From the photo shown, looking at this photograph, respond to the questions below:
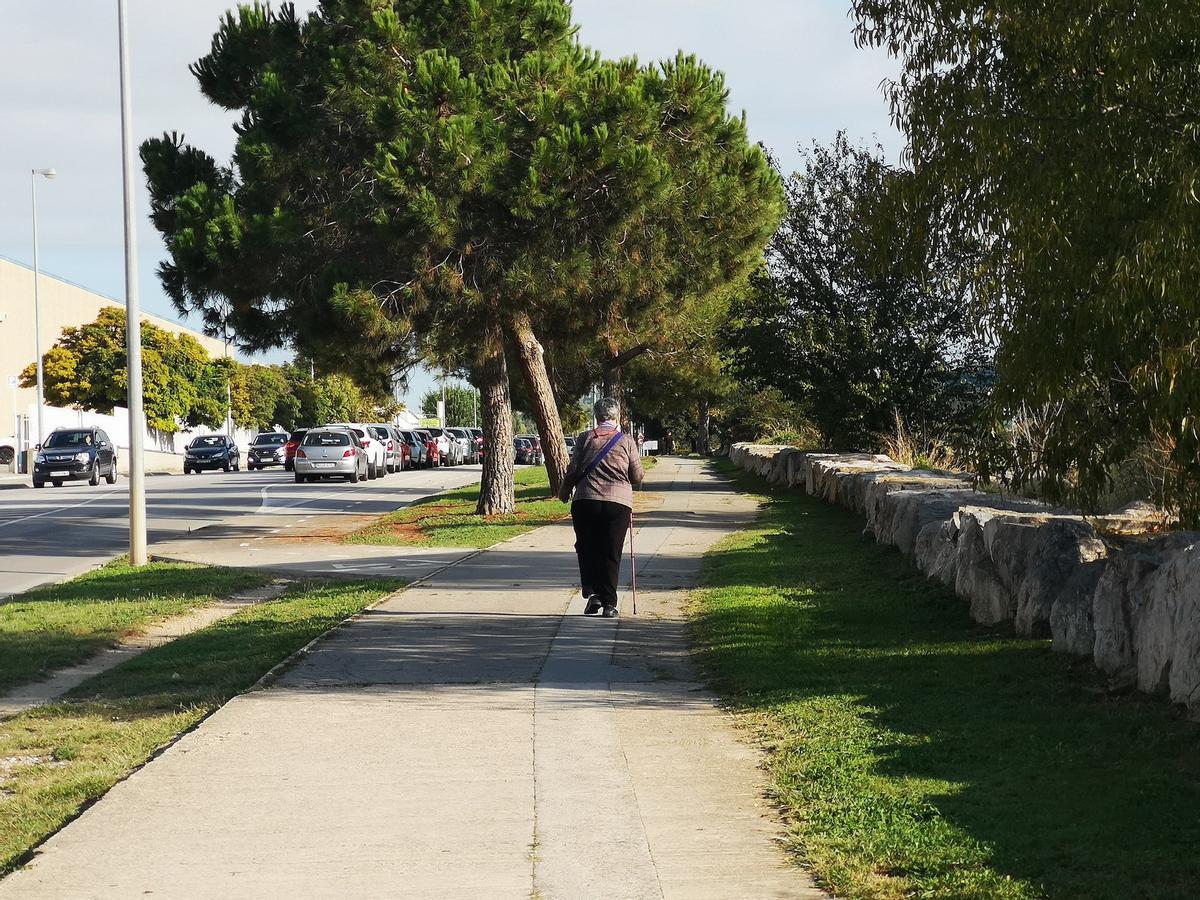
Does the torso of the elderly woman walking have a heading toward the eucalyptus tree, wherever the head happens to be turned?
no

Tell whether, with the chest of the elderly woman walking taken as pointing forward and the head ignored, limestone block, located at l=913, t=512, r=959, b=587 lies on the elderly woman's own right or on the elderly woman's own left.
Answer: on the elderly woman's own right

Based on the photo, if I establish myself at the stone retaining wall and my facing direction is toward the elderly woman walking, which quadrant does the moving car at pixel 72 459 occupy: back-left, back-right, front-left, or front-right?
front-right

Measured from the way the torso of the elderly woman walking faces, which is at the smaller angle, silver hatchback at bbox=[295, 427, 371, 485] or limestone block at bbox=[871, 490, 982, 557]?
the silver hatchback

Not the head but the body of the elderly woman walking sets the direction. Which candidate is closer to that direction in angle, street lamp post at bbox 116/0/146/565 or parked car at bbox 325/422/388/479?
the parked car

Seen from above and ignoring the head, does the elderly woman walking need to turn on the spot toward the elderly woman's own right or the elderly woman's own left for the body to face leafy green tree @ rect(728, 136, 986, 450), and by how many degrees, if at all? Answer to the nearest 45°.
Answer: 0° — they already face it

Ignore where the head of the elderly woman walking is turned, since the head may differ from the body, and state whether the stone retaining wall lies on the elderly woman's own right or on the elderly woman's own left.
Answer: on the elderly woman's own right

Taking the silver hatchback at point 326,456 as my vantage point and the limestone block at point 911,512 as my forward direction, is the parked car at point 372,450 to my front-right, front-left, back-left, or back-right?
back-left

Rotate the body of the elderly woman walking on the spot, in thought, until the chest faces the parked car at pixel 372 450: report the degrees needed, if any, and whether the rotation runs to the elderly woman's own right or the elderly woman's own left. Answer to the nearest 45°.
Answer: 0° — they already face it

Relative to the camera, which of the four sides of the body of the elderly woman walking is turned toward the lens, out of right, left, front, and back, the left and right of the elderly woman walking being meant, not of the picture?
back

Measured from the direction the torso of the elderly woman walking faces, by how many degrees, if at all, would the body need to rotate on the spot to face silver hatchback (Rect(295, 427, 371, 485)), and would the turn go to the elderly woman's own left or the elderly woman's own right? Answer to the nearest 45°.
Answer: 0° — they already face it

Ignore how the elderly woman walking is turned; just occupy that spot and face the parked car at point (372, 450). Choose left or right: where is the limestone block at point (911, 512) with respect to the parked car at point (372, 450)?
right

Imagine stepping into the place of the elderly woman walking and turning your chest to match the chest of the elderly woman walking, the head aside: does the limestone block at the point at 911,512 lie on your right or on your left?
on your right

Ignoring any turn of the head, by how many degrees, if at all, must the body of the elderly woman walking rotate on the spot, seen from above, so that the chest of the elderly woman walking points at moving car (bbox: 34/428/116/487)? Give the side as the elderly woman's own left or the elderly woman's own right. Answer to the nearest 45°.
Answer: approximately 45° to the elderly woman's own left

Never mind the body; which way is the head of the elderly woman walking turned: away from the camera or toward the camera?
away from the camera
